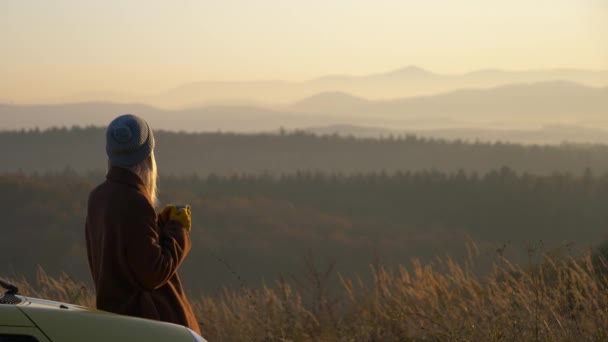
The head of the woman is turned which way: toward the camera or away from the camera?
away from the camera

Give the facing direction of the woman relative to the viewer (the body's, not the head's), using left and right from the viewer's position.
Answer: facing away from the viewer and to the right of the viewer
